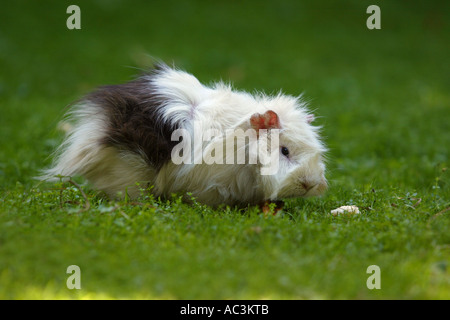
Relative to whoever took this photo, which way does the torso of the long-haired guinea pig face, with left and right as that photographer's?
facing to the right of the viewer

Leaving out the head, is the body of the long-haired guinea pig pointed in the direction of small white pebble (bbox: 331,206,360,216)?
yes
